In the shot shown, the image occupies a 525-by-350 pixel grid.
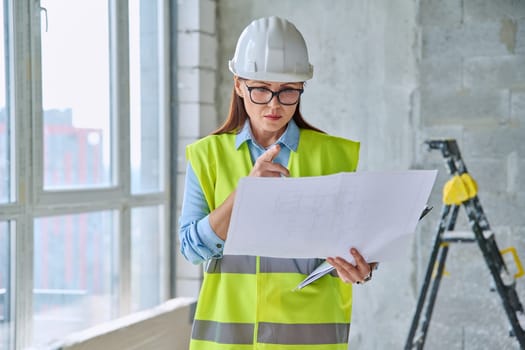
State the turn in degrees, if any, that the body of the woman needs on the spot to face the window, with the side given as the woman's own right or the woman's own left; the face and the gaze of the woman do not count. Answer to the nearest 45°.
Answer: approximately 135° to the woman's own right

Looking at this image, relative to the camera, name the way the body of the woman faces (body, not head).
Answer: toward the camera

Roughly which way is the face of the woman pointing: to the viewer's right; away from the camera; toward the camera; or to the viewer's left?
toward the camera

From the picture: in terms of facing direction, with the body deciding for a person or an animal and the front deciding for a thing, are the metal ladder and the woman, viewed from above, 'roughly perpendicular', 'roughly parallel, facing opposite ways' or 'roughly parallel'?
roughly perpendicular

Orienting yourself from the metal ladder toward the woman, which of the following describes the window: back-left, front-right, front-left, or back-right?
front-right

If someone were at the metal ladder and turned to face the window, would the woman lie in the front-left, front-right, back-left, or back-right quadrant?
front-left

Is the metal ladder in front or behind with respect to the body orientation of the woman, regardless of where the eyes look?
behind

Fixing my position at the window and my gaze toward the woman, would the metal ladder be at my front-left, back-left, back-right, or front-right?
front-left

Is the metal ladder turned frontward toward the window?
no

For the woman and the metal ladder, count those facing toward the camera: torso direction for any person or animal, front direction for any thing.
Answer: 1
